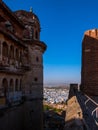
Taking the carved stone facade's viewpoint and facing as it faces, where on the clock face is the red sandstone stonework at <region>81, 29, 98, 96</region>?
The red sandstone stonework is roughly at 12 o'clock from the carved stone facade.

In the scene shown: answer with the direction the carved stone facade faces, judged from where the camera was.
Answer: facing the viewer and to the right of the viewer
